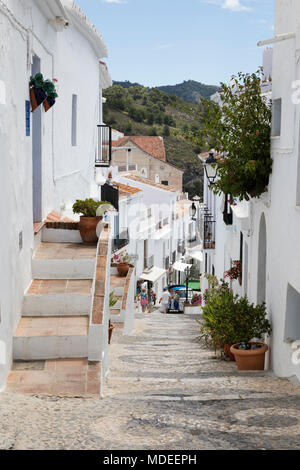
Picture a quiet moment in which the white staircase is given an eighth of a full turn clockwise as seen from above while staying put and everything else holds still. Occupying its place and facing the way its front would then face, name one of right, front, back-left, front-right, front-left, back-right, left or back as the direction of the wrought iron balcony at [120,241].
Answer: back-right

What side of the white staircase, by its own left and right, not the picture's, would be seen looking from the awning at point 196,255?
back

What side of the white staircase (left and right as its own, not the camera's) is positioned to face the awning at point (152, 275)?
back

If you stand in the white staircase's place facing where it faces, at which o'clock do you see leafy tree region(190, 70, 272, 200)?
The leafy tree is roughly at 8 o'clock from the white staircase.

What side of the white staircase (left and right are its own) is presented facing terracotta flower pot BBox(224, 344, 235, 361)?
left

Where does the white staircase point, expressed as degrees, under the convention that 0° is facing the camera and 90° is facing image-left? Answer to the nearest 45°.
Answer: approximately 0°

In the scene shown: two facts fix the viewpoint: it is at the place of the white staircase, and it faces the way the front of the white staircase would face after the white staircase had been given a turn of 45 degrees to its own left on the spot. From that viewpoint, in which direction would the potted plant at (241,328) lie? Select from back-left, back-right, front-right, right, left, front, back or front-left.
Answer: front-left
